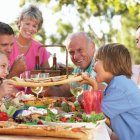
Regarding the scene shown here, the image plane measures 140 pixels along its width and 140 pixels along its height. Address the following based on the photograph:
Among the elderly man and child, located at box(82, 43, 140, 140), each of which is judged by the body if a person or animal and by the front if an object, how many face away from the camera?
0

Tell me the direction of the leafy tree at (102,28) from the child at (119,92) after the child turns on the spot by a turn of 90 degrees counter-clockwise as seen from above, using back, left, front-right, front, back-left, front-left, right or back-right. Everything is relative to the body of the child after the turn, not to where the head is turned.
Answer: back

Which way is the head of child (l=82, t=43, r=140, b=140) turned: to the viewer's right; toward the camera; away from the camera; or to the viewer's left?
to the viewer's left

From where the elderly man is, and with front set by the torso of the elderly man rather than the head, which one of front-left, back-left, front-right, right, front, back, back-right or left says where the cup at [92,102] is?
front-left

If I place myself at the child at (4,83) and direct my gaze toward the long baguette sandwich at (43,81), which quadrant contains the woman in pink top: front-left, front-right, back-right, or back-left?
front-left

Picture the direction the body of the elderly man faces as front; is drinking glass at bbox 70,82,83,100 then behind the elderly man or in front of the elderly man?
in front

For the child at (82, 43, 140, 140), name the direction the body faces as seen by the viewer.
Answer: to the viewer's left

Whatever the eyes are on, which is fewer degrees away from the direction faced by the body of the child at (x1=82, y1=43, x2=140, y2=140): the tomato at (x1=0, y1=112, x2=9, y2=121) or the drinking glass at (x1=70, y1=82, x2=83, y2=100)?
the drinking glass

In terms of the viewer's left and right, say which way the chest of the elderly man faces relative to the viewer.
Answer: facing the viewer and to the left of the viewer
